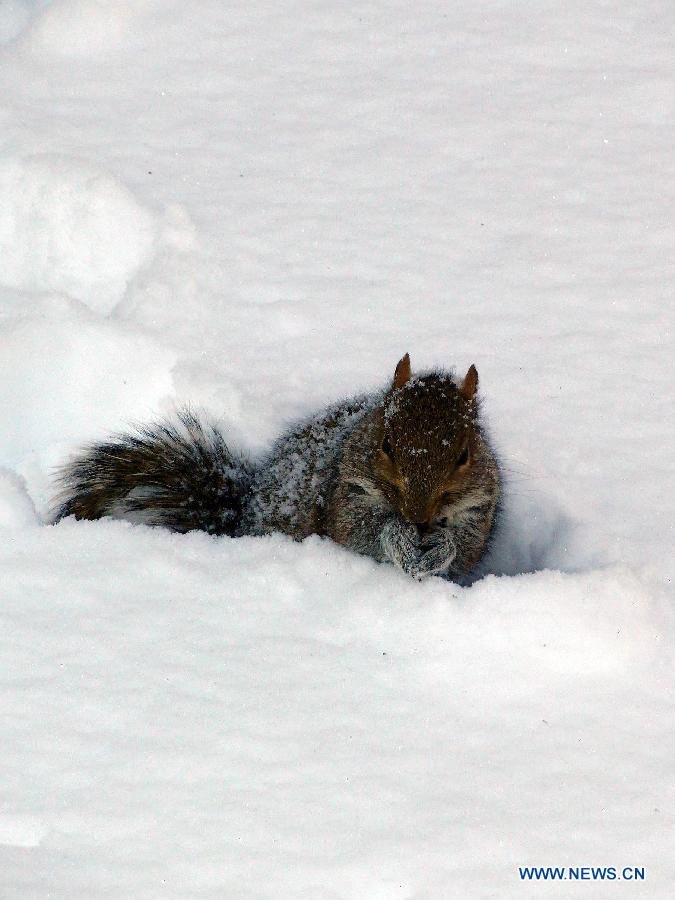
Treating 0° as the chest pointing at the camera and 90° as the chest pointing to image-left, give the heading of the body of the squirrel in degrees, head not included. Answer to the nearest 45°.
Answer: approximately 315°
